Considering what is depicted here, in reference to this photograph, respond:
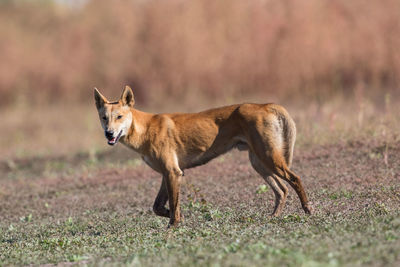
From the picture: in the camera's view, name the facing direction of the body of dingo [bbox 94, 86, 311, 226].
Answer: to the viewer's left
